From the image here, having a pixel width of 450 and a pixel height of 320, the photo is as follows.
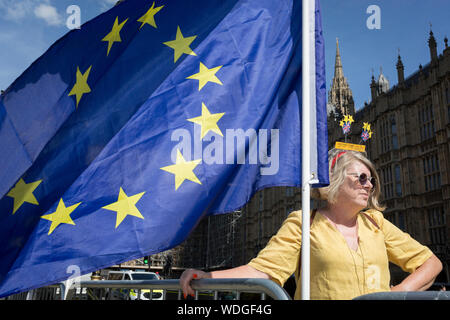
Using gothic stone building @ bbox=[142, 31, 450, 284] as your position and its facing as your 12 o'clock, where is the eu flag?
The eu flag is roughly at 11 o'clock from the gothic stone building.

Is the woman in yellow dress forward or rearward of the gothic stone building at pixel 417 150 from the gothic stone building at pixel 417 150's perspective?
forward

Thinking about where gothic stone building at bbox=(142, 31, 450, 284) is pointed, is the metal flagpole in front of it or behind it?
in front

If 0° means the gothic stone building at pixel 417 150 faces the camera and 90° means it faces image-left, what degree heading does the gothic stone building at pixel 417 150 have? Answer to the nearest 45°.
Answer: approximately 45°
